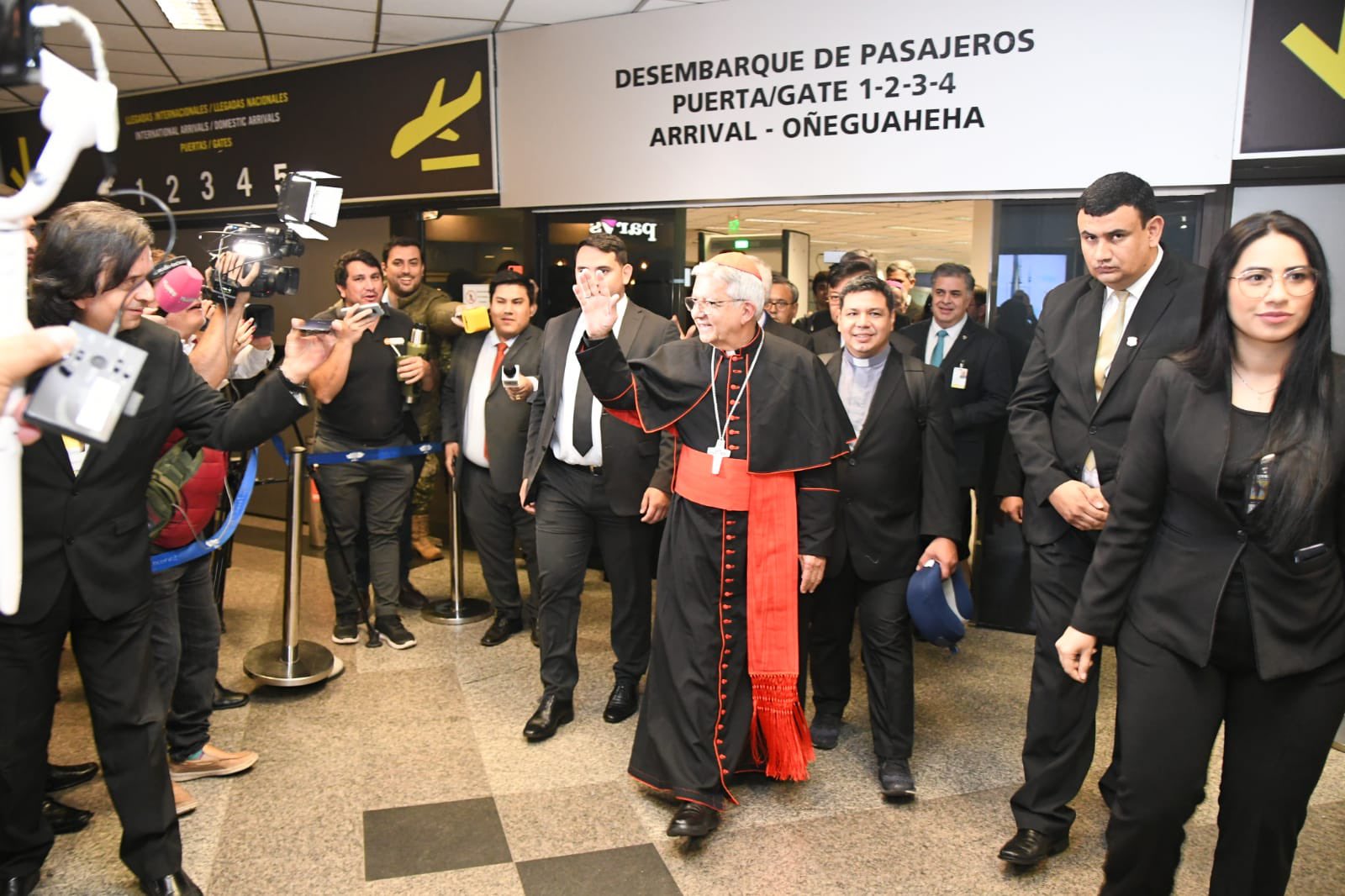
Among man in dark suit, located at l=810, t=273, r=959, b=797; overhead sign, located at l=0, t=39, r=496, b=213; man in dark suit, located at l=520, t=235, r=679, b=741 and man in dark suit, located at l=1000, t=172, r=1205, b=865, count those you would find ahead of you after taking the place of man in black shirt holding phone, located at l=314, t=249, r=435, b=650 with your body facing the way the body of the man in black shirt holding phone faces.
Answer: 3

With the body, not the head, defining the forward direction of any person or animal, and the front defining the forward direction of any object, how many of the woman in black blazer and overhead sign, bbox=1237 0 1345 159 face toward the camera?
2

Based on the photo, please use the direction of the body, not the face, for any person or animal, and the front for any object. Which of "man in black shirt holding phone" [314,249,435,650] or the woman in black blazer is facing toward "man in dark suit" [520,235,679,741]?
the man in black shirt holding phone

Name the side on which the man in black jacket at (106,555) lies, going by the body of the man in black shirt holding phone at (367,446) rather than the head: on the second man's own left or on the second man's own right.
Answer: on the second man's own right

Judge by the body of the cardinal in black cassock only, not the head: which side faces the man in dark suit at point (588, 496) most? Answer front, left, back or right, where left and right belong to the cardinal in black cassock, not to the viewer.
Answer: right

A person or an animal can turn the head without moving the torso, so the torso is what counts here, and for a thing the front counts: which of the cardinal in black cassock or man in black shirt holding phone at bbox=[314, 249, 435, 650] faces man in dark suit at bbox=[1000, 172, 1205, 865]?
the man in black shirt holding phone

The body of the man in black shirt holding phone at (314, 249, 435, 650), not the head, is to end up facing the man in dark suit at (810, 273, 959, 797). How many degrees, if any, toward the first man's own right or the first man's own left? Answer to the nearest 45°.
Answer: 0° — they already face them

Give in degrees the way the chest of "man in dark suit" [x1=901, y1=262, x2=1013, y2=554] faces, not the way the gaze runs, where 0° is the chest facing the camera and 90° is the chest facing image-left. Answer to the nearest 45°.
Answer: approximately 45°
